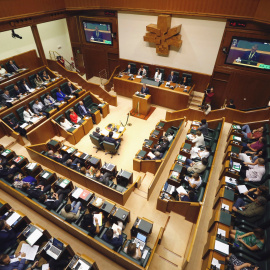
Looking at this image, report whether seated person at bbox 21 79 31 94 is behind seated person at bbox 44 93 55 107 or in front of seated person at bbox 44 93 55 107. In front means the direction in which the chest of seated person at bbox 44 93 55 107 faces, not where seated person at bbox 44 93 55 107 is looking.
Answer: behind

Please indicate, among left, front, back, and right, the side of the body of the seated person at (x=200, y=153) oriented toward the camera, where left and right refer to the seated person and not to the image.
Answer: left

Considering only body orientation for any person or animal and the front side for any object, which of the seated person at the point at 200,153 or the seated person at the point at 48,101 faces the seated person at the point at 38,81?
the seated person at the point at 200,153

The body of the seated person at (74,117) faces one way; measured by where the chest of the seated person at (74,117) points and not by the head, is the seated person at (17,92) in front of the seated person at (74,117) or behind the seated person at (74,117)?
behind

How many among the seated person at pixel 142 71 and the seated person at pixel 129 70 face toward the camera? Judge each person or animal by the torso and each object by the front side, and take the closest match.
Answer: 2
